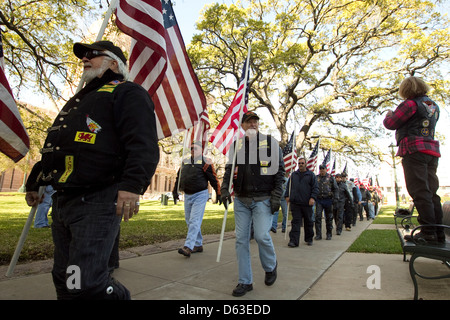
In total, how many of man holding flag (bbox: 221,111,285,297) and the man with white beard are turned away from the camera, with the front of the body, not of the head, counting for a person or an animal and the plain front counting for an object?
0

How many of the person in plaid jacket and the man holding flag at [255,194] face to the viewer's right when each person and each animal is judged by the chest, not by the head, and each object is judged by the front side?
0

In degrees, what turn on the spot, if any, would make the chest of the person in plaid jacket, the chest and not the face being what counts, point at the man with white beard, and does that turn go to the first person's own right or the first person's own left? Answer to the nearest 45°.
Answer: approximately 90° to the first person's own left

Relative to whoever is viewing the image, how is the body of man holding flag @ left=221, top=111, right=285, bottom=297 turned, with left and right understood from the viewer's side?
facing the viewer and to the left of the viewer

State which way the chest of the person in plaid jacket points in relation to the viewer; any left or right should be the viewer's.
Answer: facing away from the viewer and to the left of the viewer

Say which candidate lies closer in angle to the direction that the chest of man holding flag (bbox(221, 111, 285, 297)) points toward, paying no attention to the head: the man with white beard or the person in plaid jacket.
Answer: the man with white beard

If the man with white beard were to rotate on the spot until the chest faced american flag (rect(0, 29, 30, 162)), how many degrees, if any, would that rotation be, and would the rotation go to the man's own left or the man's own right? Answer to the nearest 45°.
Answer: approximately 90° to the man's own right

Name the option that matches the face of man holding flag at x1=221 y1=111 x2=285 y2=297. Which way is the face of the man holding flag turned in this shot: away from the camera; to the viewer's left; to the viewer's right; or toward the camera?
toward the camera

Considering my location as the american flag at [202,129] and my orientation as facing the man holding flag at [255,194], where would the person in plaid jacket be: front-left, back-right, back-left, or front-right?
front-left

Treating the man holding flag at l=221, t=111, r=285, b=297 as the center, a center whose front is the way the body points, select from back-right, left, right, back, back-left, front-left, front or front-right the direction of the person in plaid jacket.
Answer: back-left
